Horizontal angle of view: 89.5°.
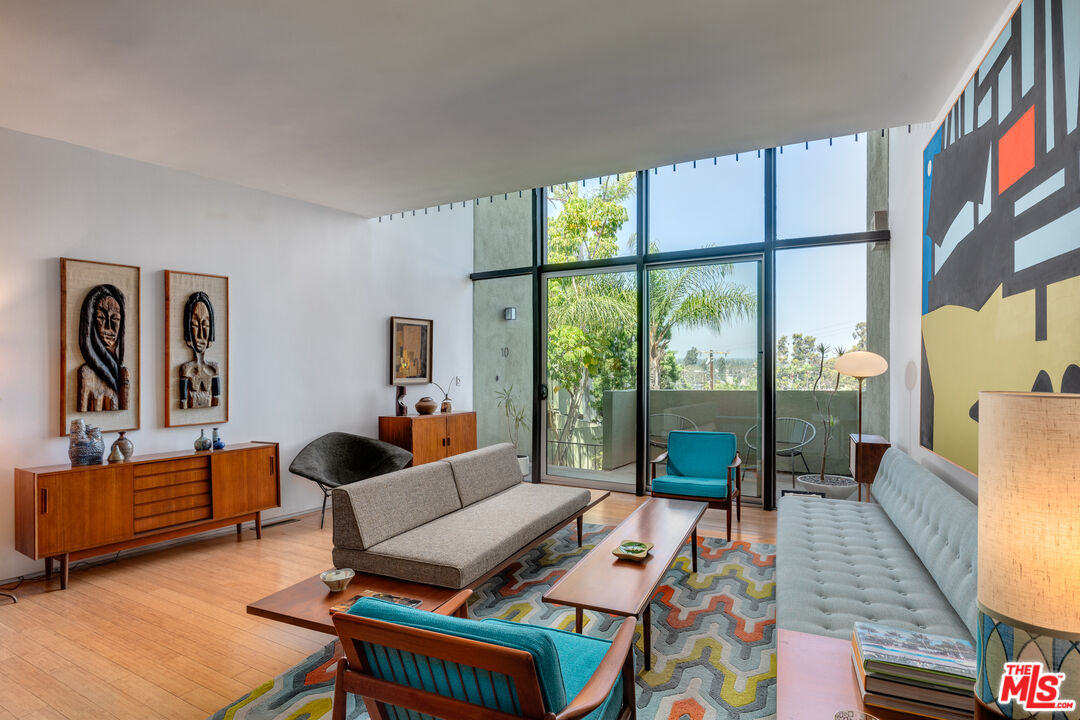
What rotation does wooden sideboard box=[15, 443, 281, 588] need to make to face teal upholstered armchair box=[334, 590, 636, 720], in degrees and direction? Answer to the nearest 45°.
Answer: approximately 45° to its right

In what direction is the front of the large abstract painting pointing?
to the viewer's left

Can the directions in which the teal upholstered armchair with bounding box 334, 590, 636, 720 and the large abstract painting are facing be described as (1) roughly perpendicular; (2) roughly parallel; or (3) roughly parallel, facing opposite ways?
roughly perpendicular

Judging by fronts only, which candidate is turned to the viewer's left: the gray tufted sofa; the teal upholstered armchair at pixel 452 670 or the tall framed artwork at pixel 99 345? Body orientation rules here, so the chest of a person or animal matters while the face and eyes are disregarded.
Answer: the gray tufted sofa

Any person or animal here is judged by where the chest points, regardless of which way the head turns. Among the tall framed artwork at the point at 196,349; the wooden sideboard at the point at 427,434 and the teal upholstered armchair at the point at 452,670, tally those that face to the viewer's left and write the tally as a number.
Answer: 0

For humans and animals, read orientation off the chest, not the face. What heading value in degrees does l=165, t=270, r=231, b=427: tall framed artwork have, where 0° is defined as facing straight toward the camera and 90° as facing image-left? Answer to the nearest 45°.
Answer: approximately 315°

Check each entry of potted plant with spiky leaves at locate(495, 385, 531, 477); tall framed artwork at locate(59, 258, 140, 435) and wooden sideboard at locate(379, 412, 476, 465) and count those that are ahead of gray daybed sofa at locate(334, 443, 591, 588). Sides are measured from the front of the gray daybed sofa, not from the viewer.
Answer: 0

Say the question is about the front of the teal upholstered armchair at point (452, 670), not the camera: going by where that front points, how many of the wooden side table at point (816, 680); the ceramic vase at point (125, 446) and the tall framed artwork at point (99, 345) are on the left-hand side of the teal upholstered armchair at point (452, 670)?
2

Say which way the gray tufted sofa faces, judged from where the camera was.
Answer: facing to the left of the viewer

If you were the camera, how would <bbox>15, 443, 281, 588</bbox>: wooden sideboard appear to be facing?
facing the viewer and to the right of the viewer

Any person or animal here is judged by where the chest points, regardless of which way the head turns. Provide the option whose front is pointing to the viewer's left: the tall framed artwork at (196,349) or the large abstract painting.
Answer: the large abstract painting

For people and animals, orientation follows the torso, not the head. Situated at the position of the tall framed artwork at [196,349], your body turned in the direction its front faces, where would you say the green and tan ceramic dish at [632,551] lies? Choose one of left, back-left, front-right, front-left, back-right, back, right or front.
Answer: front

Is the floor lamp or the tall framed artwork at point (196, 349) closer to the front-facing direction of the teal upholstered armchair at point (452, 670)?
the floor lamp

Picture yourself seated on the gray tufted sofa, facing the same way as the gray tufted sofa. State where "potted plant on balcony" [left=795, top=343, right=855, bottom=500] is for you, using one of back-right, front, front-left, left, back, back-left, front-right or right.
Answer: right

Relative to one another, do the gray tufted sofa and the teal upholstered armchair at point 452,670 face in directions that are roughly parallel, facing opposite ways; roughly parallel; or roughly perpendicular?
roughly perpendicular

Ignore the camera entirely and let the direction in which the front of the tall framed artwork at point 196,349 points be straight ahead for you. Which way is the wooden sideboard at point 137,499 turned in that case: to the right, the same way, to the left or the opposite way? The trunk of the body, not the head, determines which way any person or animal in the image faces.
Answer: the same way

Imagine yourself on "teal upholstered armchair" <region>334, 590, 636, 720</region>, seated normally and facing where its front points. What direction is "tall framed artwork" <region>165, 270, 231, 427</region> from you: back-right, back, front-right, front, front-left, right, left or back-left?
left

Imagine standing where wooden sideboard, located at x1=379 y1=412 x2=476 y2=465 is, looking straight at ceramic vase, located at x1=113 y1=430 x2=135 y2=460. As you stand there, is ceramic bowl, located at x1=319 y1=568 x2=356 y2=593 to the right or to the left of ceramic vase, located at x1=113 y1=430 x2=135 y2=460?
left

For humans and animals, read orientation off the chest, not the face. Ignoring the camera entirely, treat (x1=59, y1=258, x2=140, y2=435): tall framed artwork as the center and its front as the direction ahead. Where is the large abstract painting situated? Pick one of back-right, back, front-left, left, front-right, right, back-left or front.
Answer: front

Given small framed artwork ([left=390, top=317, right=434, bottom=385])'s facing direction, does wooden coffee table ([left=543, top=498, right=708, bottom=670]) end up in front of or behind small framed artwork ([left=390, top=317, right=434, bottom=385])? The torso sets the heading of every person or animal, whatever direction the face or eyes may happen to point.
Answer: in front
